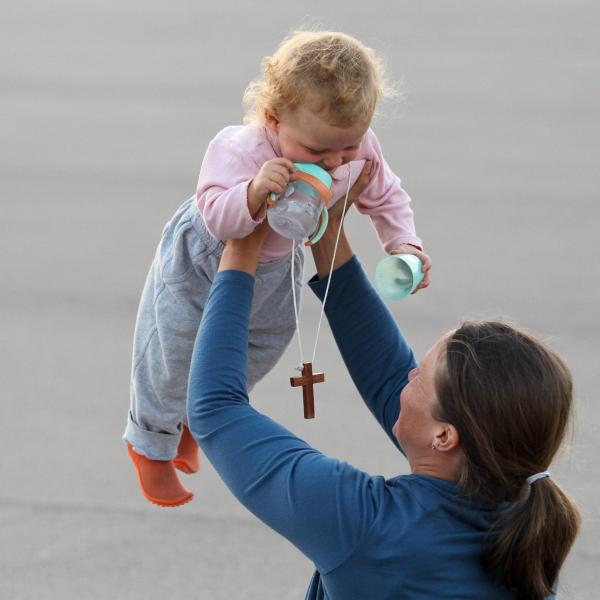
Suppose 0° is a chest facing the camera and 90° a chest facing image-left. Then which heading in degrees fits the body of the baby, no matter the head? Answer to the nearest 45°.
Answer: approximately 315°

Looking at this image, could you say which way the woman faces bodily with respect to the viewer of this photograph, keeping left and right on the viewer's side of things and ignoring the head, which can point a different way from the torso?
facing away from the viewer and to the left of the viewer
